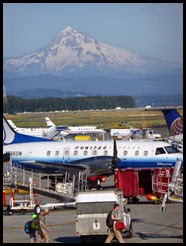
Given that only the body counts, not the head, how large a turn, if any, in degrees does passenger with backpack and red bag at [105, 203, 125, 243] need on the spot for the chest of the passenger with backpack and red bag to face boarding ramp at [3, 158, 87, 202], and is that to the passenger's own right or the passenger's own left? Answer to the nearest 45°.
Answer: approximately 90° to the passenger's own left

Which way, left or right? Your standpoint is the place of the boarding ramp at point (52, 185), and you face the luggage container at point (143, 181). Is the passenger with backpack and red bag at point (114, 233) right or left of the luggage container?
right

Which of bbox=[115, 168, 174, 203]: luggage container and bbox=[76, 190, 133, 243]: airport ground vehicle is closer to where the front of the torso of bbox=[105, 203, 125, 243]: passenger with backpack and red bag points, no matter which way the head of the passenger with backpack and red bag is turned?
the luggage container

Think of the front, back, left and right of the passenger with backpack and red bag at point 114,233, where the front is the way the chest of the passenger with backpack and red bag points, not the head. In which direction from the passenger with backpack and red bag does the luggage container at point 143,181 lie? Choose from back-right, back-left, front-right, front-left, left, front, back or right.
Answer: left
